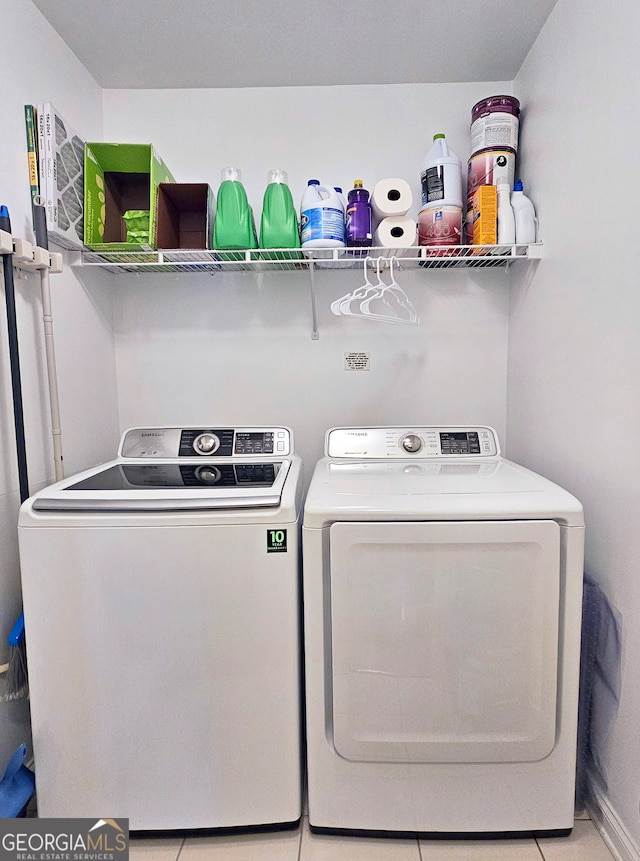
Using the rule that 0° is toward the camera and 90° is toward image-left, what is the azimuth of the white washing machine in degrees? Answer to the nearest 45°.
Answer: approximately 0°

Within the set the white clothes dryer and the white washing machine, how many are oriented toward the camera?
2

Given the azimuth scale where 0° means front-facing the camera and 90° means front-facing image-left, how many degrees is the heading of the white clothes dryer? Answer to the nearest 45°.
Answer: approximately 0°

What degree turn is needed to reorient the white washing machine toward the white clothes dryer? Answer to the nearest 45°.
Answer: approximately 90° to its left
